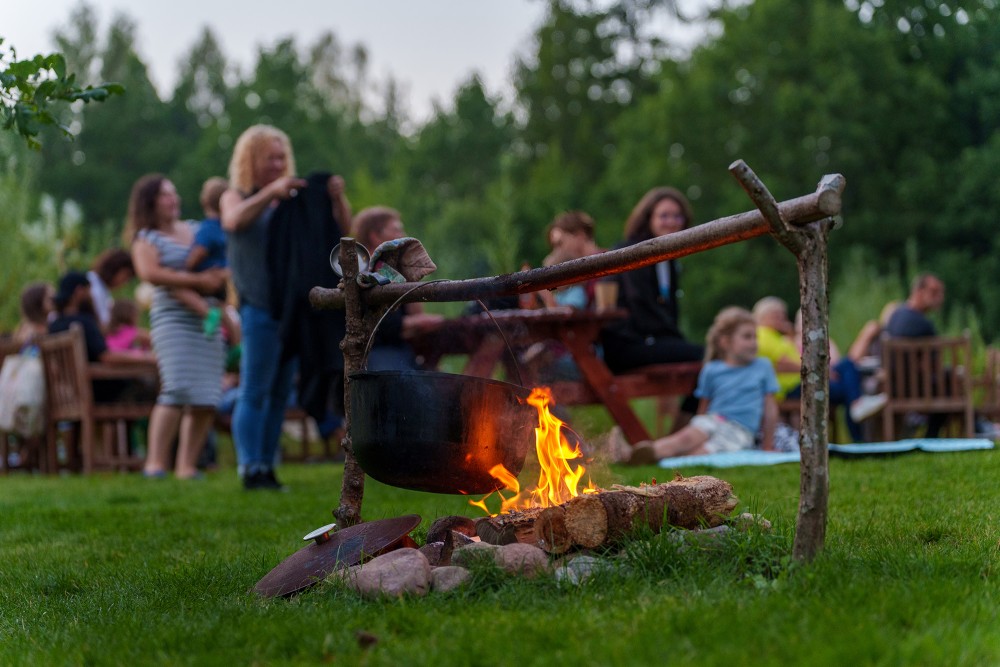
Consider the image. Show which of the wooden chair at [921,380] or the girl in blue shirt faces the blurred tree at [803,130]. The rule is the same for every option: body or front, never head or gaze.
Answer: the wooden chair

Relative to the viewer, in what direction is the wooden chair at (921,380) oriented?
away from the camera

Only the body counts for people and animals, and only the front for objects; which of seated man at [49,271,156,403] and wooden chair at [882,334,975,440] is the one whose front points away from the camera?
the wooden chair

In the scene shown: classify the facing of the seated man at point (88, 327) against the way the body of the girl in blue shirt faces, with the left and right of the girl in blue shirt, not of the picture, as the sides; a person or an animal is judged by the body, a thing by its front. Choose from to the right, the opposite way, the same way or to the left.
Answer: the opposite way

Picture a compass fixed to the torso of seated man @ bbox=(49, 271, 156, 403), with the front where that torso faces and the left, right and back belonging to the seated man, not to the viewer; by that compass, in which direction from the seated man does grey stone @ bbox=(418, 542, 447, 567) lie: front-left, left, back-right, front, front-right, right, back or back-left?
right

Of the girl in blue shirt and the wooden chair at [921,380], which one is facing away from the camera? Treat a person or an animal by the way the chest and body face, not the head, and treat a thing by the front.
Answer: the wooden chair

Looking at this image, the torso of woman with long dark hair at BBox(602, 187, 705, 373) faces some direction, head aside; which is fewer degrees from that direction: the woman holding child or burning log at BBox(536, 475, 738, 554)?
the burning log

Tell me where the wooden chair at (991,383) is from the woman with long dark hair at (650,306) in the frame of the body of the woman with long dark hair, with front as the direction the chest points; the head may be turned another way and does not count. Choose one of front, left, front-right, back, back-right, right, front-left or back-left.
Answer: left

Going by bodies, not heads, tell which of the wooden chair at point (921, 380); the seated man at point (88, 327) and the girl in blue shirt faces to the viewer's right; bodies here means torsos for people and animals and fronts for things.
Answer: the seated man

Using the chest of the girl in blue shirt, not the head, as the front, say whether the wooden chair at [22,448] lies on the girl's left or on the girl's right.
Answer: on the girl's right

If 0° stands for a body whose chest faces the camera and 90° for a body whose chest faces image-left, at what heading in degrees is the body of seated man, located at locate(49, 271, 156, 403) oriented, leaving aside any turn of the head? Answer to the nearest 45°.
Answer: approximately 270°

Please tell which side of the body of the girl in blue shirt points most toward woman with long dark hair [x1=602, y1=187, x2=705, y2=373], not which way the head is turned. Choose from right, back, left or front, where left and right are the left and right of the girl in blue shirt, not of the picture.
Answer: right

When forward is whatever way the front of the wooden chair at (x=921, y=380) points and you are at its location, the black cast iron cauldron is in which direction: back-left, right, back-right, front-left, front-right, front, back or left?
back

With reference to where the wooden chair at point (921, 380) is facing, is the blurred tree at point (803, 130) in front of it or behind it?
in front

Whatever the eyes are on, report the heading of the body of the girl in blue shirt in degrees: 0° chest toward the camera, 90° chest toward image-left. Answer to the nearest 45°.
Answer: approximately 45°

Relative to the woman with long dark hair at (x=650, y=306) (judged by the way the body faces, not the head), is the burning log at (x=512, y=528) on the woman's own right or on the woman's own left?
on the woman's own right
